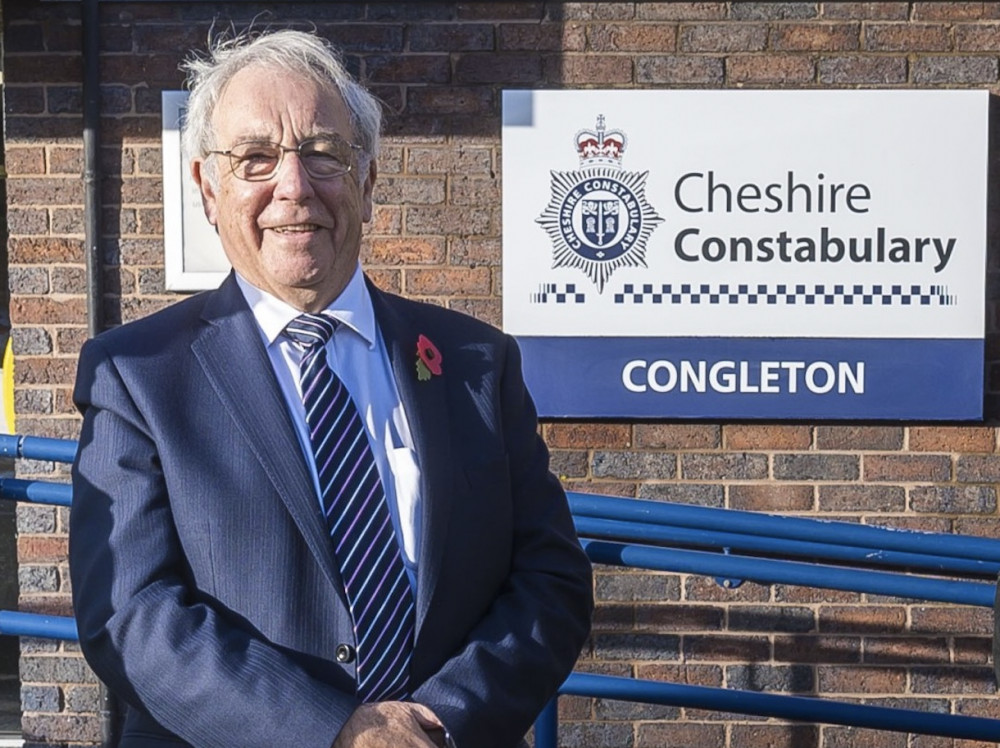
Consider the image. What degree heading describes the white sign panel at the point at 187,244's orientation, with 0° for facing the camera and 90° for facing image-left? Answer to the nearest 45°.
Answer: approximately 0°

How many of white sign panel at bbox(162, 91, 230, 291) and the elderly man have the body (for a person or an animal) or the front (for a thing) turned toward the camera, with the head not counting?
2

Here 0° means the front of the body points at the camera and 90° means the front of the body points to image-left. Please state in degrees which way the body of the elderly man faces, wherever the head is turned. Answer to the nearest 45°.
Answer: approximately 0°

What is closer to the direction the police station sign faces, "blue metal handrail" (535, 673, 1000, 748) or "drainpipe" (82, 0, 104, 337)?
the blue metal handrail

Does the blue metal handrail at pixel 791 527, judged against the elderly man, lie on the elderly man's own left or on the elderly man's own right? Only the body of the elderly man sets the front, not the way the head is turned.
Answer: on the elderly man's own left

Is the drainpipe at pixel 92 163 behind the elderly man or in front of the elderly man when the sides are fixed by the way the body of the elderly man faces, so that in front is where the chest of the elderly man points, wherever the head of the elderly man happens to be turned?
behind
